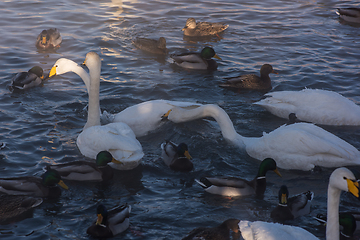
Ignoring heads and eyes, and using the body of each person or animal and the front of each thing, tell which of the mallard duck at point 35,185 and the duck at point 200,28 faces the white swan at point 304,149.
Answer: the mallard duck

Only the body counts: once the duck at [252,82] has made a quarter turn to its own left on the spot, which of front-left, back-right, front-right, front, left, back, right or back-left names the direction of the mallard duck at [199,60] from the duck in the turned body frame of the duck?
front-left

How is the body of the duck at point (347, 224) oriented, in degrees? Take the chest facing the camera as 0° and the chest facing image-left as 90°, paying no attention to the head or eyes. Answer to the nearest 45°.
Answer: approximately 270°

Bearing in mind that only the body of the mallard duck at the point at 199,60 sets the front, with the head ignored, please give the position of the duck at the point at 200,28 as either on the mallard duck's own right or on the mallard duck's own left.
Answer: on the mallard duck's own left

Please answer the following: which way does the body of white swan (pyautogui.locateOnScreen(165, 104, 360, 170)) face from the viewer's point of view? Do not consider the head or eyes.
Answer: to the viewer's left

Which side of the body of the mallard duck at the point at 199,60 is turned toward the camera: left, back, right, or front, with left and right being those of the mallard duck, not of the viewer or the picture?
right

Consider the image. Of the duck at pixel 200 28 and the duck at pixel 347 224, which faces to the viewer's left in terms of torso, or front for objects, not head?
the duck at pixel 200 28

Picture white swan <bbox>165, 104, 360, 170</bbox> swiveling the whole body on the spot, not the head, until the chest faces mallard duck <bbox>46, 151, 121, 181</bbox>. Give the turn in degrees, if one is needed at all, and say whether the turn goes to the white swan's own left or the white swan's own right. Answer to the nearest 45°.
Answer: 0° — it already faces it

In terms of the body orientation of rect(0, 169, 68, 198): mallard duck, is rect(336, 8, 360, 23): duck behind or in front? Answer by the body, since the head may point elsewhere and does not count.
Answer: in front

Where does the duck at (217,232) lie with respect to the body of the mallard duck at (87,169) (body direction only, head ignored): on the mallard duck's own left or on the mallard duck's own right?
on the mallard duck's own right

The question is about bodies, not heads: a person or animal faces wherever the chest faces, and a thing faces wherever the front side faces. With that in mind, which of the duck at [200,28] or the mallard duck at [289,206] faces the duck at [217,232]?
the mallard duck

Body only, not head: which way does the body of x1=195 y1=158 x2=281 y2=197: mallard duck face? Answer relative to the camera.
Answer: to the viewer's right

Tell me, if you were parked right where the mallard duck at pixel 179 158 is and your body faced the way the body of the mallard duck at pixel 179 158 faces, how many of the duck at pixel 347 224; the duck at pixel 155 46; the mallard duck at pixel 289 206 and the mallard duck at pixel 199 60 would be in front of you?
2
